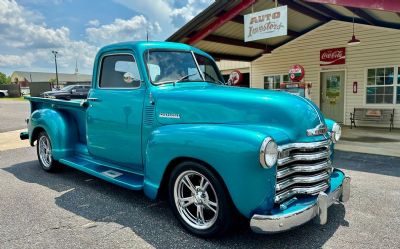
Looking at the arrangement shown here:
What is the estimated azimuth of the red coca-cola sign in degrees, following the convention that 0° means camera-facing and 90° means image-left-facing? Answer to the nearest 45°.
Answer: approximately 0°

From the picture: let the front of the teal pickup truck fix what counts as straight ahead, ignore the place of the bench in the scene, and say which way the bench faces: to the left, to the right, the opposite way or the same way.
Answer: to the right

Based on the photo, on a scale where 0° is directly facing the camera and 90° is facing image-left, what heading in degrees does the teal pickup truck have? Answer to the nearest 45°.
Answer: approximately 315°

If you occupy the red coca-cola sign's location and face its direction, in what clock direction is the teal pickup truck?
The teal pickup truck is roughly at 12 o'clock from the red coca-cola sign.

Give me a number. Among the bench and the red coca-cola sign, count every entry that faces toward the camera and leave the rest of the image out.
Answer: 2

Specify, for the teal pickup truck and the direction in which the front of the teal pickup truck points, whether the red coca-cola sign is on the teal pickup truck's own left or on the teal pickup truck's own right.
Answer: on the teal pickup truck's own left

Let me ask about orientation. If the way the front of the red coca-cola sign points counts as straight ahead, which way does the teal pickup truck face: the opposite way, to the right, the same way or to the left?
to the left
